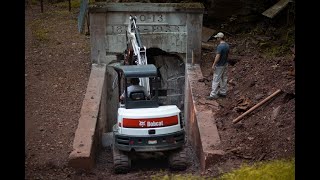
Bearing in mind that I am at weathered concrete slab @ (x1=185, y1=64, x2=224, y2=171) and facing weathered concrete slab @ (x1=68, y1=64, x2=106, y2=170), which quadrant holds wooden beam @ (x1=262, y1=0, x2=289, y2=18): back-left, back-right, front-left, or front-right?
back-right

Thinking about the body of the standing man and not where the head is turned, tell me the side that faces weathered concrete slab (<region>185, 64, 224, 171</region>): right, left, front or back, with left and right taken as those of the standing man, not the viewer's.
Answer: left

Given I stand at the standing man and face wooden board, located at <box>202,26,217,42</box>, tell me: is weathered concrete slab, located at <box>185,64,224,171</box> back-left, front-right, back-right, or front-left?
back-left

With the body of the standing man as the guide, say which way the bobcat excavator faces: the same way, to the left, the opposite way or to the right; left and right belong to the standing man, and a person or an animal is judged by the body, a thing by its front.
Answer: to the right

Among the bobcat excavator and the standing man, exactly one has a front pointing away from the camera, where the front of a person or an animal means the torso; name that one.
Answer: the bobcat excavator

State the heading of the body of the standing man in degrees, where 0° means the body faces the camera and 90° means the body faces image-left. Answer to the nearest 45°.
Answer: approximately 90°

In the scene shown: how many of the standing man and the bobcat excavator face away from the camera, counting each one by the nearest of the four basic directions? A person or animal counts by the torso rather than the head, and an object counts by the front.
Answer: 1

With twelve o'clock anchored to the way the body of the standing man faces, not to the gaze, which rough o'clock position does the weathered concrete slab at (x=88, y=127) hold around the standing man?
The weathered concrete slab is roughly at 11 o'clock from the standing man.

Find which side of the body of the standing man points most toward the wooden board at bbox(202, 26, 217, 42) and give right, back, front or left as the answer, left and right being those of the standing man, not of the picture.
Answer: right

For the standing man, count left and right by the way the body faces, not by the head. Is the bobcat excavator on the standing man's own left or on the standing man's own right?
on the standing man's own left

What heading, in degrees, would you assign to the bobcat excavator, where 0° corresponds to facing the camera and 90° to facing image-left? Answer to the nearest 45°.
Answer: approximately 180°

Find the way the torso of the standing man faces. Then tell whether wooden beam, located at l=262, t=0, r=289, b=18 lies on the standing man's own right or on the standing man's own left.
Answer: on the standing man's own right
